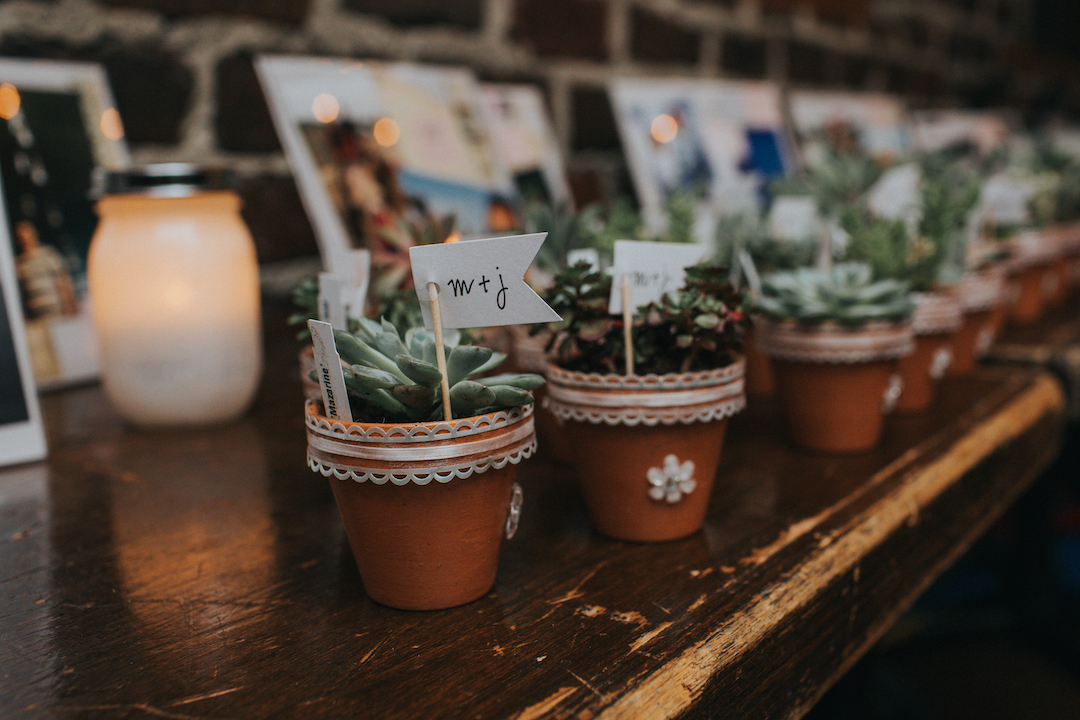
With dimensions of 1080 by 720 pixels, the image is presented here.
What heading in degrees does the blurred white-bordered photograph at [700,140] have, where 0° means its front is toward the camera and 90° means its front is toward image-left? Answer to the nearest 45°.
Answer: approximately 0°

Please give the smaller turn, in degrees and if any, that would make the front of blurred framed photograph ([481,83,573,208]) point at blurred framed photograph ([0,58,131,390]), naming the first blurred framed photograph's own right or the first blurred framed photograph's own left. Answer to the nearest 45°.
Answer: approximately 45° to the first blurred framed photograph's own right

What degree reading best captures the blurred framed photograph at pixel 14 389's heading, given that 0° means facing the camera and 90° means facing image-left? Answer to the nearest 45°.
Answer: approximately 0°

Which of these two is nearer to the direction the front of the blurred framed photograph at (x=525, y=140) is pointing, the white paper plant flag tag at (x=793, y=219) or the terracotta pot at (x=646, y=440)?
the terracotta pot

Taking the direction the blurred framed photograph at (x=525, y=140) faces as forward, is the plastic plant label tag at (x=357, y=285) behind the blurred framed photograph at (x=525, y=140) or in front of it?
in front

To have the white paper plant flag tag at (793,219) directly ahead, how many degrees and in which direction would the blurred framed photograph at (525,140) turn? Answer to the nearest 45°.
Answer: approximately 45° to its left

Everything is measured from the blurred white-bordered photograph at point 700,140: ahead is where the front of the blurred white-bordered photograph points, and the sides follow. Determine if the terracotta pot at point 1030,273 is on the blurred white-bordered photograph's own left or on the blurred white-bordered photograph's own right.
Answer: on the blurred white-bordered photograph's own left

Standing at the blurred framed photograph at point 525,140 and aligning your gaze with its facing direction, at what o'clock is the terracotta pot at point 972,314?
The terracotta pot is roughly at 10 o'clock from the blurred framed photograph.

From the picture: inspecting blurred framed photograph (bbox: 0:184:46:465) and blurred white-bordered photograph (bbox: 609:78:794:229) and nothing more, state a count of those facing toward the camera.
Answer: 2
